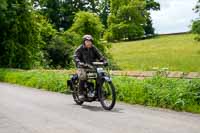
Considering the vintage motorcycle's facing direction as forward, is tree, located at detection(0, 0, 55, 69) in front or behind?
behind

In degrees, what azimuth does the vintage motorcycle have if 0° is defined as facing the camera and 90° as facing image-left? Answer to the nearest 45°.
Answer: approximately 315°

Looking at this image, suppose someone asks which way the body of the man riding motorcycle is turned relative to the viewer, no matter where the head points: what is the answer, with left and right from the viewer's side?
facing the viewer and to the right of the viewer

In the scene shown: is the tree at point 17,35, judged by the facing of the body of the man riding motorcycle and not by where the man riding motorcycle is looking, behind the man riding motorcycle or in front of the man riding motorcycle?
behind
